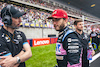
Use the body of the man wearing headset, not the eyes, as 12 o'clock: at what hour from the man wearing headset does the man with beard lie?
The man with beard is roughly at 11 o'clock from the man wearing headset.

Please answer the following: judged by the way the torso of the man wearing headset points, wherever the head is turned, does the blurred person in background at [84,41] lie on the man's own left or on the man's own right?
on the man's own left

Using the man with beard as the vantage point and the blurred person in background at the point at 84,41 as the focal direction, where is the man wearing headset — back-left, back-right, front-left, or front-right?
back-left

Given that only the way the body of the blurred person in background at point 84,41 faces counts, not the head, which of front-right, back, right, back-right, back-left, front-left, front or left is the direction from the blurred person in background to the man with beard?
front-right

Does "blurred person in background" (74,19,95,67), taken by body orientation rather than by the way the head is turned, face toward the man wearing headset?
no

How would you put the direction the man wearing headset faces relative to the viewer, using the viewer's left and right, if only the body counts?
facing the viewer and to the right of the viewer

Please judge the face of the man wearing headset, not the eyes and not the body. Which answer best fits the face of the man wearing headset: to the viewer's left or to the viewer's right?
to the viewer's right

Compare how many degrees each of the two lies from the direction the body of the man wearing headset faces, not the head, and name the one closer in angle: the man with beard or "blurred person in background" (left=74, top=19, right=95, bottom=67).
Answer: the man with beard

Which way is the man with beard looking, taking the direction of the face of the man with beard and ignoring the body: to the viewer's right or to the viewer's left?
to the viewer's left
